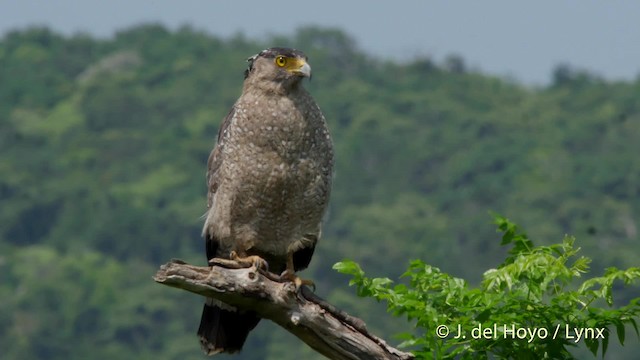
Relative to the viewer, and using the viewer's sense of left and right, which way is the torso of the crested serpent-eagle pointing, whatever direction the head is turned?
facing the viewer and to the right of the viewer

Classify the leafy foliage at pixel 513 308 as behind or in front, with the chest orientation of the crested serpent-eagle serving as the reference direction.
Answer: in front
